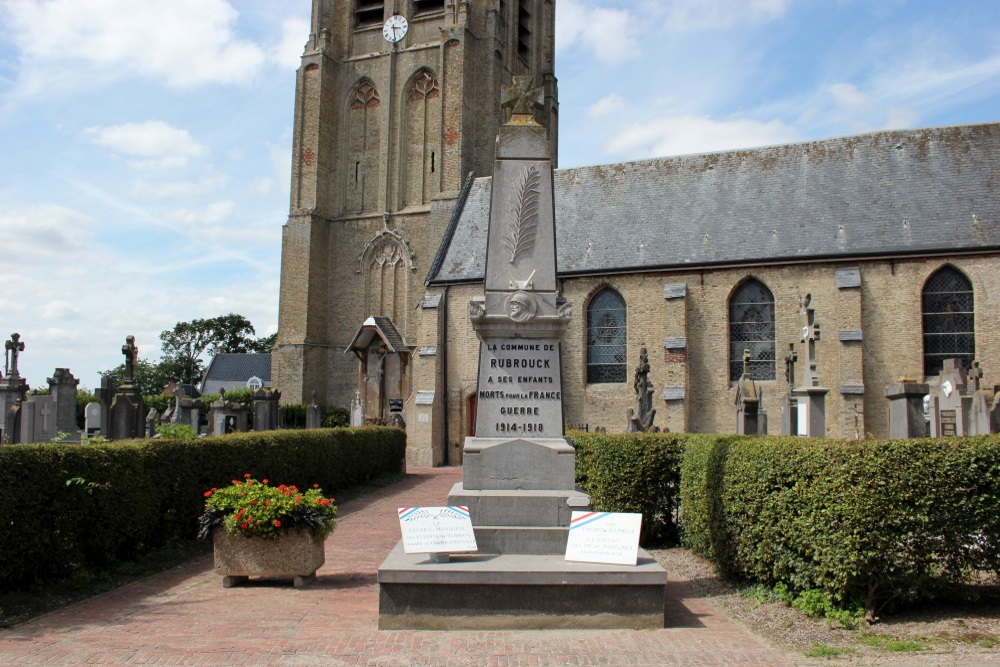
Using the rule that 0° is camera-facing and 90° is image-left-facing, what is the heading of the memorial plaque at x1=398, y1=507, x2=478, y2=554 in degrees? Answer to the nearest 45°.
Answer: approximately 0°

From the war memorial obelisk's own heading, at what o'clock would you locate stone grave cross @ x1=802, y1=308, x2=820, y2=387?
The stone grave cross is roughly at 7 o'clock from the war memorial obelisk.

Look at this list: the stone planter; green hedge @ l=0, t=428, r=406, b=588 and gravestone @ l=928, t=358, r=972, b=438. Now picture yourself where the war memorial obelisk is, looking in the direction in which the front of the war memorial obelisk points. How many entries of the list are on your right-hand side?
2

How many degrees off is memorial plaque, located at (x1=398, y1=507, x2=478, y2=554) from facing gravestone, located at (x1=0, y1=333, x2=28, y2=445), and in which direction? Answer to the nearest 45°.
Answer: approximately 135° to its right

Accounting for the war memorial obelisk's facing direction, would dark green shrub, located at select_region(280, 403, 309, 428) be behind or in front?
behind

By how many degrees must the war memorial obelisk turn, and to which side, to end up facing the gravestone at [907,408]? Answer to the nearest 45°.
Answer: approximately 135° to its left

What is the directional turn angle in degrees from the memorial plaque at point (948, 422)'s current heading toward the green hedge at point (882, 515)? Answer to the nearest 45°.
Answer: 0° — it already faces it

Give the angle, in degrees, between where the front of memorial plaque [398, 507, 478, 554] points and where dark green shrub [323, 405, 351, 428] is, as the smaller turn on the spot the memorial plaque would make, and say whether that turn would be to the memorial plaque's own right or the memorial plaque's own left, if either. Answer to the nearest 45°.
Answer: approximately 180°

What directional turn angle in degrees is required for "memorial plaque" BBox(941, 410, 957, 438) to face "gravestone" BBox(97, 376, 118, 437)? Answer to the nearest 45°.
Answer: approximately 45° to its right
